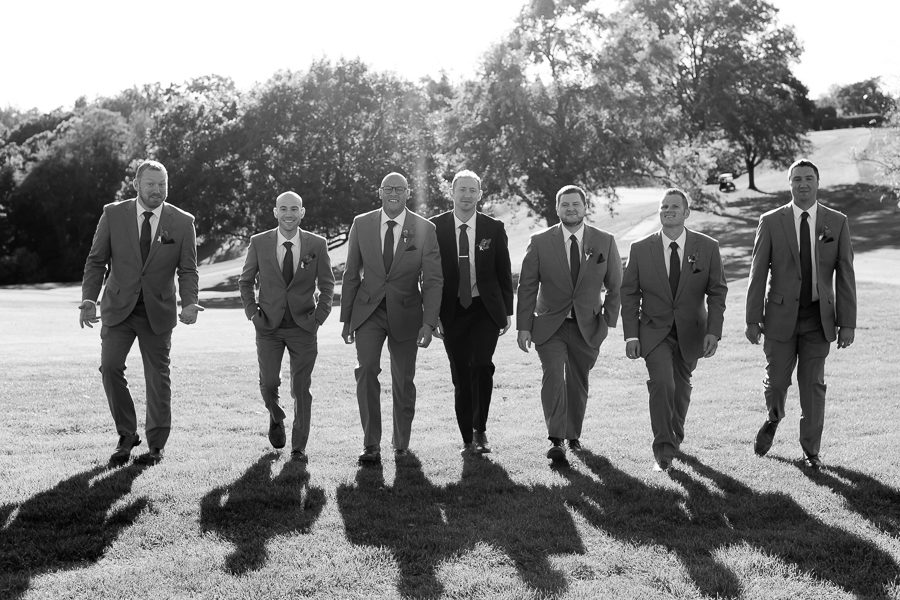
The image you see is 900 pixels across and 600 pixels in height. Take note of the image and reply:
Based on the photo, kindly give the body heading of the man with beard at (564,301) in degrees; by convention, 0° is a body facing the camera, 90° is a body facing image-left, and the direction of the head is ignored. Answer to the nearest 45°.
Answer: approximately 0°

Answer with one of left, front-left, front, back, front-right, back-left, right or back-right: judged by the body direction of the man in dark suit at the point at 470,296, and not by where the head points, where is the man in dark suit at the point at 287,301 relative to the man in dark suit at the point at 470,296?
right

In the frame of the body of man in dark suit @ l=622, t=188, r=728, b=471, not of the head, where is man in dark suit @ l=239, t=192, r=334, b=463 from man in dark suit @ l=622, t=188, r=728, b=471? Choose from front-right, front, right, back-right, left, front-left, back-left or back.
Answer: right

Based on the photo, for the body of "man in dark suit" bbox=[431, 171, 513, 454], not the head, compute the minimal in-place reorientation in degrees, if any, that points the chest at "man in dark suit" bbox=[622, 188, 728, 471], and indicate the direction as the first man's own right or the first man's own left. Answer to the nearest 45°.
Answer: approximately 90° to the first man's own left

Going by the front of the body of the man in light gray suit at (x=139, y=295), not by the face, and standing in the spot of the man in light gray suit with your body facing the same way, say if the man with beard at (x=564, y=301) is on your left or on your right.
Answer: on your left

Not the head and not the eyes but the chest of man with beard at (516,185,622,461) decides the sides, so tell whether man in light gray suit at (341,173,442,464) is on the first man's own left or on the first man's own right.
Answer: on the first man's own right

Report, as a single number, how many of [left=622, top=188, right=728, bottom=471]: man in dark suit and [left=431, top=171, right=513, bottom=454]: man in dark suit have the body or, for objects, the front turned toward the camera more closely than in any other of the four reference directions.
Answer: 2

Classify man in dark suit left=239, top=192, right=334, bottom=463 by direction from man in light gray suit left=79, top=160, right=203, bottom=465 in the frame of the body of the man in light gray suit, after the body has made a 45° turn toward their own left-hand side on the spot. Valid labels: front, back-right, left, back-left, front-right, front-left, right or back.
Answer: front-left
